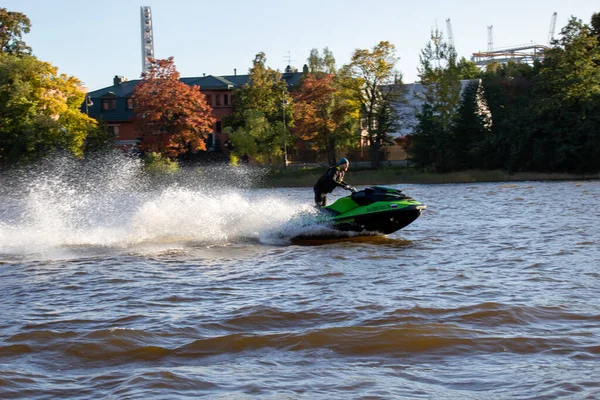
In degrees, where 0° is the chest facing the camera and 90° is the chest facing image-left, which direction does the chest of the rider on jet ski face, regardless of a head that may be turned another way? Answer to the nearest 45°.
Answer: approximately 270°
